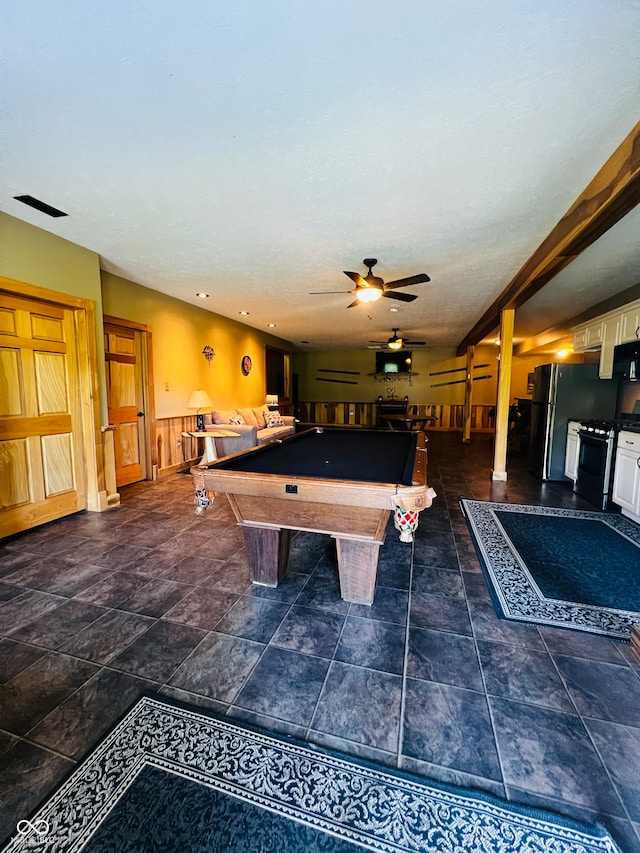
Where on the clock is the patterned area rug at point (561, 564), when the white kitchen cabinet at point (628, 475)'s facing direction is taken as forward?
The patterned area rug is roughly at 11 o'clock from the white kitchen cabinet.

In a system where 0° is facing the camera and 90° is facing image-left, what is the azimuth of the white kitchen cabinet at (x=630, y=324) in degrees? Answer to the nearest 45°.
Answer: approximately 45°

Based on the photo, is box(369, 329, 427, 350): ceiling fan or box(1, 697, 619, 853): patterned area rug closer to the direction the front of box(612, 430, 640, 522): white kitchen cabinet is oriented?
the patterned area rug

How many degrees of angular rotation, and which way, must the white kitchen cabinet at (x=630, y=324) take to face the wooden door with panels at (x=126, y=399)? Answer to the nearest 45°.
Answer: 0° — it already faces it

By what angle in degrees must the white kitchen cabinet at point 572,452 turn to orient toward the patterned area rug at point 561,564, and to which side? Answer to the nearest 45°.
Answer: approximately 45° to its left

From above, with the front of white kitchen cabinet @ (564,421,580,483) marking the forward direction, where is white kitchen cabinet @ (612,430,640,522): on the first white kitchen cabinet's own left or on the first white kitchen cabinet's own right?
on the first white kitchen cabinet's own left
